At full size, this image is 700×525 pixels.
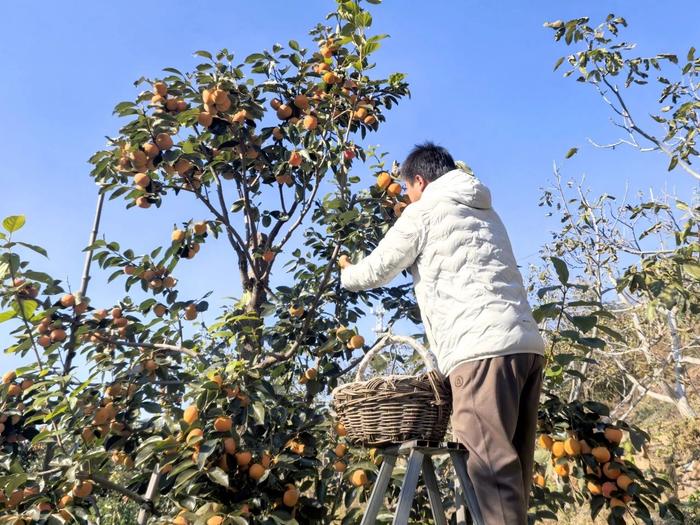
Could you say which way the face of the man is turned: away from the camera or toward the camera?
away from the camera

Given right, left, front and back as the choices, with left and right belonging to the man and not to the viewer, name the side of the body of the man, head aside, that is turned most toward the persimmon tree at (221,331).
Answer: front

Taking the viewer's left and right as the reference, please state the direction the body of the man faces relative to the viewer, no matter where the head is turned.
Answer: facing away from the viewer and to the left of the viewer
